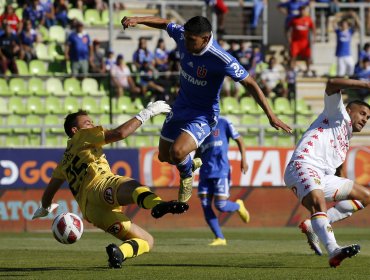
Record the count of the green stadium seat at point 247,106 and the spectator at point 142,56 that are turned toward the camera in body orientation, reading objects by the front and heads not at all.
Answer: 2

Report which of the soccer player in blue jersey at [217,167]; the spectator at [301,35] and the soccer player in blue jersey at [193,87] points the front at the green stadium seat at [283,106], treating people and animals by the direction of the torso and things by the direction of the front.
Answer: the spectator

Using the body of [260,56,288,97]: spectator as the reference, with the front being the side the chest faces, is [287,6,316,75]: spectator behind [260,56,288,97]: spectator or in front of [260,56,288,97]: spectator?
behind

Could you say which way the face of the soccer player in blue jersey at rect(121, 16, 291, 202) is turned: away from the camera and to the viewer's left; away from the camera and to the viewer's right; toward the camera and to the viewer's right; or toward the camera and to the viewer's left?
toward the camera and to the viewer's left

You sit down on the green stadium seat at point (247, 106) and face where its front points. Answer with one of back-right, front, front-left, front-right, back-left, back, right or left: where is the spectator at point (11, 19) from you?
right

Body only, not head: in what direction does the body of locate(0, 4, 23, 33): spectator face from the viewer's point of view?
toward the camera

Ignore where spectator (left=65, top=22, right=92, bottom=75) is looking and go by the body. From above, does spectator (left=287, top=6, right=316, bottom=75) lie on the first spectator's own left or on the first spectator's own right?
on the first spectator's own left

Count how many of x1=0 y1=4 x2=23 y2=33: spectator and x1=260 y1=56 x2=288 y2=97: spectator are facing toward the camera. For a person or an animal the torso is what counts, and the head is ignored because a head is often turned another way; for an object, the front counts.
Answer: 2

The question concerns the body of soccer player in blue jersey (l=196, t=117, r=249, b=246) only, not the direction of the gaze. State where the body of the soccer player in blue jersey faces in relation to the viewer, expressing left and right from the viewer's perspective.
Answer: facing the viewer and to the left of the viewer

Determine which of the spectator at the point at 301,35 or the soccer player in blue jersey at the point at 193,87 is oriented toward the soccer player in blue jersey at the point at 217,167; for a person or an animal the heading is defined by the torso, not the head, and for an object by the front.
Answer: the spectator

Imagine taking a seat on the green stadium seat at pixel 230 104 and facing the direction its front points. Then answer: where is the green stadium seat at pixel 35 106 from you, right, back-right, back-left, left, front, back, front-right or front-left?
right

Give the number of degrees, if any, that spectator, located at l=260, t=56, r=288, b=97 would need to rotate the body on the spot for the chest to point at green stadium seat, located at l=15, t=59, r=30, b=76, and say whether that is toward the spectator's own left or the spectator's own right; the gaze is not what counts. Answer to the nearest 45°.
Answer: approximately 90° to the spectator's own right

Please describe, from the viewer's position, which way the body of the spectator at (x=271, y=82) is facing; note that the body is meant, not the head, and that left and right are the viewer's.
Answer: facing the viewer

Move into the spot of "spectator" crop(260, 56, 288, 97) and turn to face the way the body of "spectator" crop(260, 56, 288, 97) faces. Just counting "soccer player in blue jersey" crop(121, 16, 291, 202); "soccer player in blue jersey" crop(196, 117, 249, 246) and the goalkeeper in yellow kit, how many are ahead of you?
3

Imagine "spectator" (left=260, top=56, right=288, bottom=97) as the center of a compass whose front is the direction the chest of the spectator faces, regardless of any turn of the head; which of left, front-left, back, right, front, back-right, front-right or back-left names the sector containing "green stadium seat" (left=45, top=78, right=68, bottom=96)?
right

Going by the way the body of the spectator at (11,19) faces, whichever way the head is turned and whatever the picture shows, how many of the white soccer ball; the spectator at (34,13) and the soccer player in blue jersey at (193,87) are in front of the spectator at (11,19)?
2

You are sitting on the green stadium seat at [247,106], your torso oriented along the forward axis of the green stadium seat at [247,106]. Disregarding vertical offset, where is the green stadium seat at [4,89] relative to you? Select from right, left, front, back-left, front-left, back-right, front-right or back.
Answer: right

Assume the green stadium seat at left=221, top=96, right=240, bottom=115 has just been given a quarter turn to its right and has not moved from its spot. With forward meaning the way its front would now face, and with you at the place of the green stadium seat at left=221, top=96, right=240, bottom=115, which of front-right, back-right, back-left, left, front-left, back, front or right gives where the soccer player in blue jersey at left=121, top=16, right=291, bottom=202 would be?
left

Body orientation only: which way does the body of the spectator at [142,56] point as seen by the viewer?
toward the camera

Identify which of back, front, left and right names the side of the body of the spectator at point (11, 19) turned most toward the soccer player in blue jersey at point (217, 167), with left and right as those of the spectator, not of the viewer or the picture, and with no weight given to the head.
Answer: front
